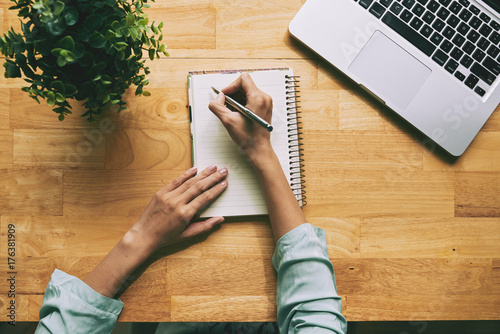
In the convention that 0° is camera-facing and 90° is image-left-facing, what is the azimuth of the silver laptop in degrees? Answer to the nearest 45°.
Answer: approximately 45°
